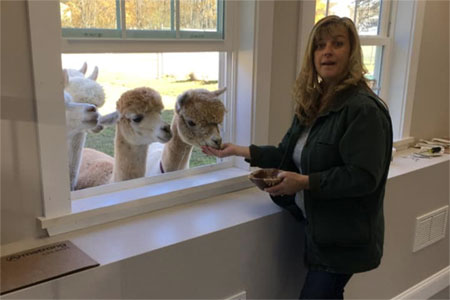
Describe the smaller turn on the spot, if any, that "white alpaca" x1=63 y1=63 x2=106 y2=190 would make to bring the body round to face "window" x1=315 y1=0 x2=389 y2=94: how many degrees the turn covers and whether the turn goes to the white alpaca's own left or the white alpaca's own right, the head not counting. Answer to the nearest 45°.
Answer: approximately 45° to the white alpaca's own left

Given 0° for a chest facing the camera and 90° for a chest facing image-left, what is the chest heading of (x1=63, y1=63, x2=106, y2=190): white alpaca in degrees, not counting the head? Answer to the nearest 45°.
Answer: approximately 270°

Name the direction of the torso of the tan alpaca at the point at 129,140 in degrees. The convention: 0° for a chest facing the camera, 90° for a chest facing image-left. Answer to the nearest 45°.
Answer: approximately 315°

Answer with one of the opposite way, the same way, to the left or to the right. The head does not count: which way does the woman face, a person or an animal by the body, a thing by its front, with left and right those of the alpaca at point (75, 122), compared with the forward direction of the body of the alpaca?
the opposite way

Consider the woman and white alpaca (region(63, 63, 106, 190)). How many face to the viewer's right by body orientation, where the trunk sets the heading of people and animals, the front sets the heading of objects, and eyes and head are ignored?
1

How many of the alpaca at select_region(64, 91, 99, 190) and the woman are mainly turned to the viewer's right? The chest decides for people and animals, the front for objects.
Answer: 1

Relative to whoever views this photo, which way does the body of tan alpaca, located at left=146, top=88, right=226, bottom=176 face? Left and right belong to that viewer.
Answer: facing the viewer and to the right of the viewer
